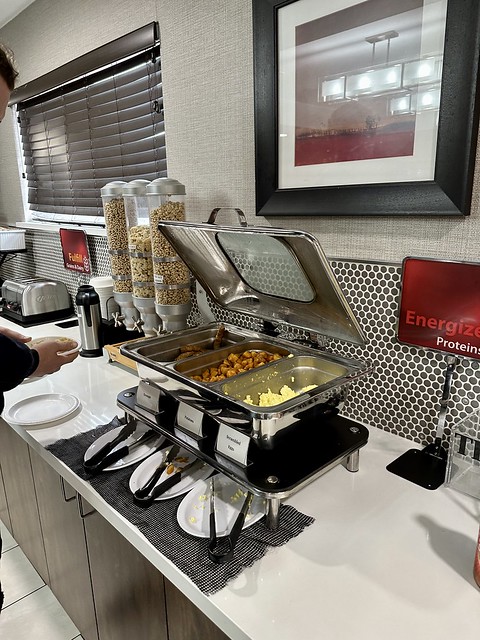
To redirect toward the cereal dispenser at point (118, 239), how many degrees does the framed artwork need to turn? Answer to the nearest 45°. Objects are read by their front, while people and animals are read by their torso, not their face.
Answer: approximately 90° to its right

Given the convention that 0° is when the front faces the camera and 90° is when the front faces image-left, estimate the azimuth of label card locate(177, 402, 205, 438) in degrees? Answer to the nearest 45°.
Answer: approximately 45°

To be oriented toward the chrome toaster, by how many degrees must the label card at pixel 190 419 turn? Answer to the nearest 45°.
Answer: approximately 90° to its right

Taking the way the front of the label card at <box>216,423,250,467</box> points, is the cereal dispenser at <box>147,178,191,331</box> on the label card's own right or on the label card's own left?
on the label card's own right

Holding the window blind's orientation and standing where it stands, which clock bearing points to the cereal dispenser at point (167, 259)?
The cereal dispenser is roughly at 10 o'clock from the window blind.

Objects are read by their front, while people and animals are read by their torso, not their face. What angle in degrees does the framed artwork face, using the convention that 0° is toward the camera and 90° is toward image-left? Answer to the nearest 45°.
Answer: approximately 45°

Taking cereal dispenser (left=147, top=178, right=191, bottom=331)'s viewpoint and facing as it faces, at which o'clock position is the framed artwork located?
The framed artwork is roughly at 9 o'clock from the cereal dispenser.
